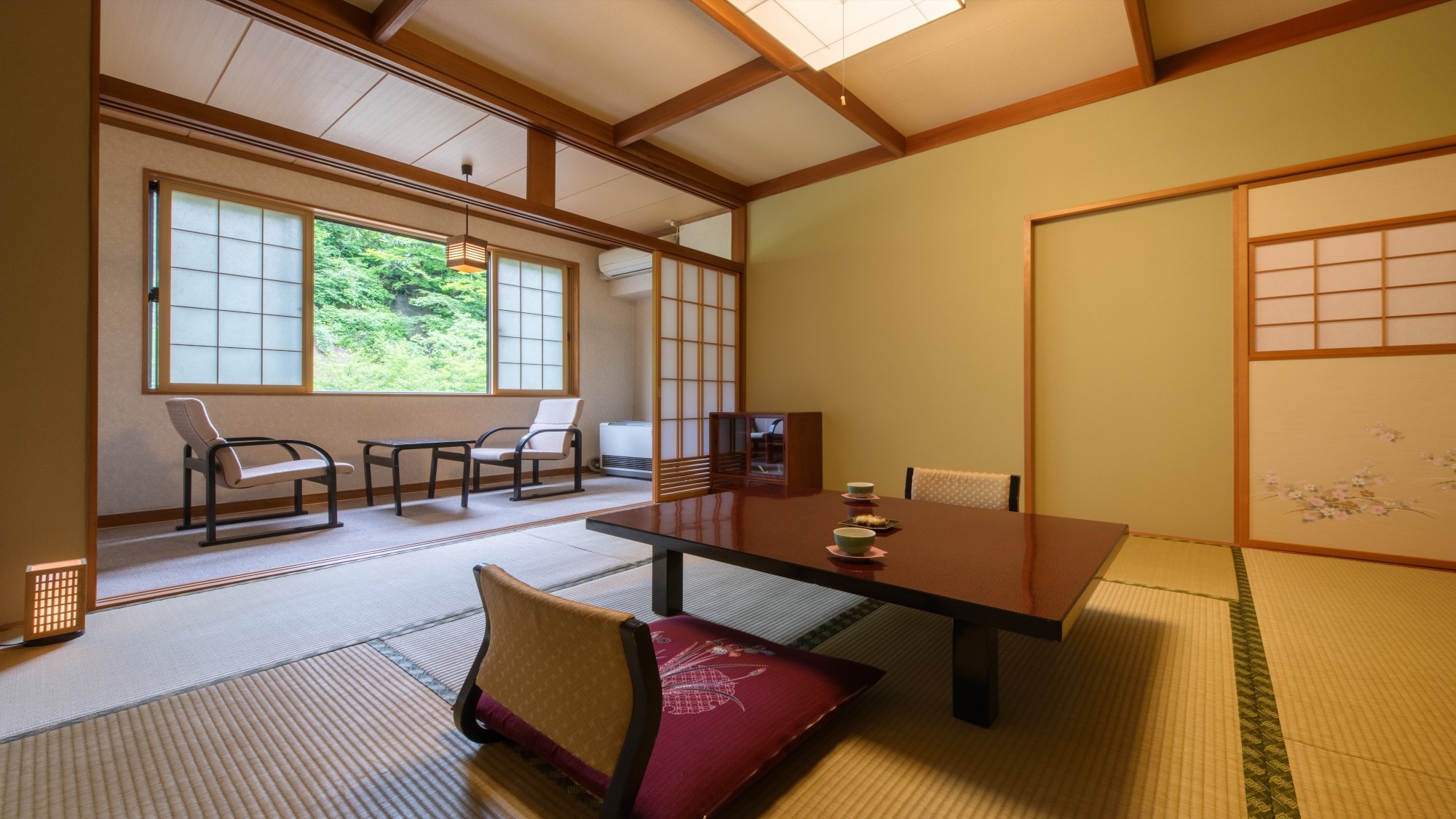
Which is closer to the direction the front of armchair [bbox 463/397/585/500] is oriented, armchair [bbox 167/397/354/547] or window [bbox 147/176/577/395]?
the armchair

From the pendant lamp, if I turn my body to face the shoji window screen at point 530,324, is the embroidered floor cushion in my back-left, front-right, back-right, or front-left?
back-right

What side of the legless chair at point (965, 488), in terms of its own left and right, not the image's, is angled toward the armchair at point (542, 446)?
right

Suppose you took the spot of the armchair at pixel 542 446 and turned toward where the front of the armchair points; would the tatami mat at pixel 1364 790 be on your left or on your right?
on your left

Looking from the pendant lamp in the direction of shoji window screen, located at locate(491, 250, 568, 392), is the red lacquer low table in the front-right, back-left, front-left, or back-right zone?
back-right

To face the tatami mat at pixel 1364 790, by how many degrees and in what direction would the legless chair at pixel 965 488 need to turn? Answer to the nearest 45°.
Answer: approximately 45° to its left

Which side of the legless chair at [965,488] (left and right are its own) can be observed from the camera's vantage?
front

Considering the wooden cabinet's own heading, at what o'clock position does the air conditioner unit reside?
The air conditioner unit is roughly at 3 o'clock from the wooden cabinet.

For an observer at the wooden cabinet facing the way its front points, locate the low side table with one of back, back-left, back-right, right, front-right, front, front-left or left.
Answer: front-right

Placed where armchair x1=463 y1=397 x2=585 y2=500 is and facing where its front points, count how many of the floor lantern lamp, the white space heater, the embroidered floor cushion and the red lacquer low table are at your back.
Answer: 1

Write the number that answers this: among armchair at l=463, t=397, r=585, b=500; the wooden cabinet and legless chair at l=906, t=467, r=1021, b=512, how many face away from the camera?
0

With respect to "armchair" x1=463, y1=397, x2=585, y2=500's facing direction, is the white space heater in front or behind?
behind

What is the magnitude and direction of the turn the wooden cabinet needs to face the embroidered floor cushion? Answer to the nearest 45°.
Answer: approximately 45° to its left

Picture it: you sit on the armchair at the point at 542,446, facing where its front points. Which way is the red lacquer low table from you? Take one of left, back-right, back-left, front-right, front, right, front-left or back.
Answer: front-left

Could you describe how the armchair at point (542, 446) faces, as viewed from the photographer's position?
facing the viewer and to the left of the viewer

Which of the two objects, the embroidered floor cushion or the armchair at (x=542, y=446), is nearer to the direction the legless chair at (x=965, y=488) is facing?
the embroidered floor cushion

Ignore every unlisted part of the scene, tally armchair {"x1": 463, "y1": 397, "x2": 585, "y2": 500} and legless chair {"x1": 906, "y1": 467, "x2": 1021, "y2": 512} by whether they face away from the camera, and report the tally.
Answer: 0

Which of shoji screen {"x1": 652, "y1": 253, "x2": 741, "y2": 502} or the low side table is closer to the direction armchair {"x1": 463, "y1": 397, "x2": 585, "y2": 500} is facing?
the low side table

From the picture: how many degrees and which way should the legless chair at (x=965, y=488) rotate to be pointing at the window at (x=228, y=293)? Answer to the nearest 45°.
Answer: approximately 90° to its right
